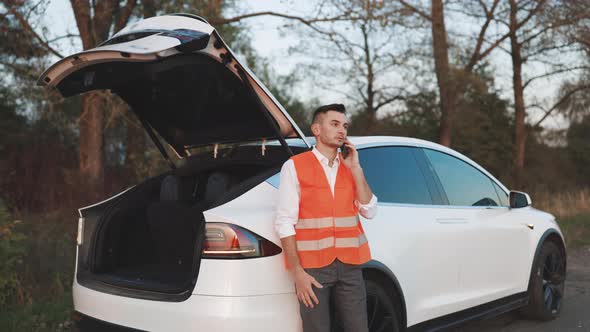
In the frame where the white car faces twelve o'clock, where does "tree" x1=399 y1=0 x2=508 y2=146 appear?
The tree is roughly at 11 o'clock from the white car.

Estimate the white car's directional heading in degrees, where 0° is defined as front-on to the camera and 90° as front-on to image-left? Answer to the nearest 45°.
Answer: approximately 225°

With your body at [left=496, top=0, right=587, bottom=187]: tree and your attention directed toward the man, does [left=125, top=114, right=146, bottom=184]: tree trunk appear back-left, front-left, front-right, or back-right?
front-right

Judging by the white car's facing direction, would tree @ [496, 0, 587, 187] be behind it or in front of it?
in front

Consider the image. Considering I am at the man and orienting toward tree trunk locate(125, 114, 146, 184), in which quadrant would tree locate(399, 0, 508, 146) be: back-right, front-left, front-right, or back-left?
front-right

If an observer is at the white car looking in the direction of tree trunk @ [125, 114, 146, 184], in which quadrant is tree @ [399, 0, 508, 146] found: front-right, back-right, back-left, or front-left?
front-right

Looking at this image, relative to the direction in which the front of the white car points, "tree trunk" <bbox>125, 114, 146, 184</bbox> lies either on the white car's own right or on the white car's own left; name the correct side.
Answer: on the white car's own left

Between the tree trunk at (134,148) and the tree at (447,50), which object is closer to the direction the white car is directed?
the tree
